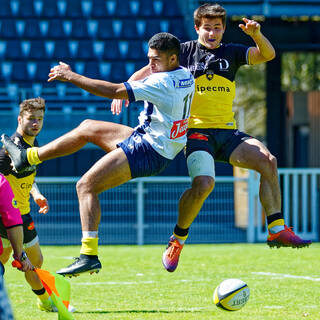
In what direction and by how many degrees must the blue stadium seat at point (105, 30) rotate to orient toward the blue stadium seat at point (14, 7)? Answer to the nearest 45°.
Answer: approximately 90° to its right

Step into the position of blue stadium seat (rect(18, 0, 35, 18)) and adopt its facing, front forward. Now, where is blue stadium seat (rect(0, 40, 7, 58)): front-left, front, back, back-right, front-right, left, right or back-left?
front-right

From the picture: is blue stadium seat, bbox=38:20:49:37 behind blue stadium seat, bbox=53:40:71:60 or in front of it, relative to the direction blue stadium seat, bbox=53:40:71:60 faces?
behind

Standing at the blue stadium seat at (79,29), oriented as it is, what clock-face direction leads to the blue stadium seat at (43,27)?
the blue stadium seat at (43,27) is roughly at 3 o'clock from the blue stadium seat at (79,29).

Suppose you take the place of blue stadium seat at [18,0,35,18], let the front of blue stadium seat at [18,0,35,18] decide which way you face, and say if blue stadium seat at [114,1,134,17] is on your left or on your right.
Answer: on your left

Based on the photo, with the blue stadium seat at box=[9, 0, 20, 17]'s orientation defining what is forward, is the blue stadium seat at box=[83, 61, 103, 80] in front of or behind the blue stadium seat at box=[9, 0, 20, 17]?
in front

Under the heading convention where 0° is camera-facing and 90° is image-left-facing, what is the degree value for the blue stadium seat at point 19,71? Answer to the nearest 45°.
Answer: approximately 0°
